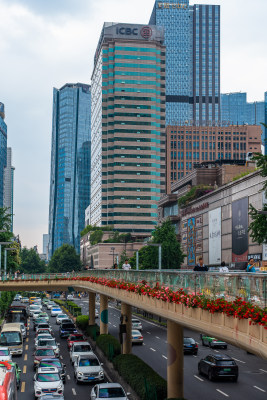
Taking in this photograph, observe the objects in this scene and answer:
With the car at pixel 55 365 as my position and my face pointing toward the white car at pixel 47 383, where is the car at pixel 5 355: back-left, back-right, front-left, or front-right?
back-right

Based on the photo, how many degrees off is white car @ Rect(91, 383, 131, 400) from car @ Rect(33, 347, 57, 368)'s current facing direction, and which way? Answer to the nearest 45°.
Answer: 0° — it already faces it

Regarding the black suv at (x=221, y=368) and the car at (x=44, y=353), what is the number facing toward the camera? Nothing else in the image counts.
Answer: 1

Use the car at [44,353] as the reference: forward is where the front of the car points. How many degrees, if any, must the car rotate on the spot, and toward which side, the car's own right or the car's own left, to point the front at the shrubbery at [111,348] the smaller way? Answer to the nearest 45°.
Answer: approximately 90° to the car's own left

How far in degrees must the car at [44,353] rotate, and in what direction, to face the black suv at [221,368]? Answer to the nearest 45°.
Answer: approximately 45° to its left
